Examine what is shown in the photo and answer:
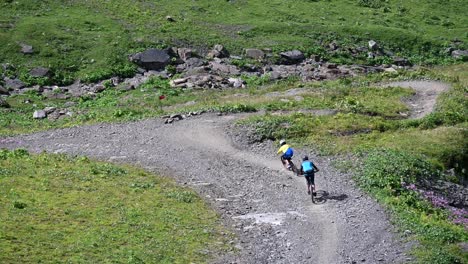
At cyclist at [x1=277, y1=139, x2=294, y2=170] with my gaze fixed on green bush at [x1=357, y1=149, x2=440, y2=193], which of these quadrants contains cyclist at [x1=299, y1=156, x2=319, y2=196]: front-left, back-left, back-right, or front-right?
front-right

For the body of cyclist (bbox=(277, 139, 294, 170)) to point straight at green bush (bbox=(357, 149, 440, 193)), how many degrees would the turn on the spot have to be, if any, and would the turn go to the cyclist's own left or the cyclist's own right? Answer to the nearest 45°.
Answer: approximately 135° to the cyclist's own right

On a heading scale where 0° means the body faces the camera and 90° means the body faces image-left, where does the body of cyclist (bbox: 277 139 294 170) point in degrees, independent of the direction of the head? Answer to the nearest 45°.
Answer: approximately 135°

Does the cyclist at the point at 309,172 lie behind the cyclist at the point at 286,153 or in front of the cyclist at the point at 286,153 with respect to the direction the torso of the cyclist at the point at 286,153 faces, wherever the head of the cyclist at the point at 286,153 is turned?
behind
